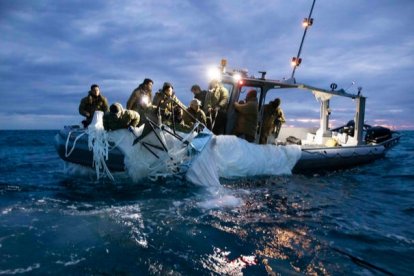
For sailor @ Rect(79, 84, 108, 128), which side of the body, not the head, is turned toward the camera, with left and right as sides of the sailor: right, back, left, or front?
front

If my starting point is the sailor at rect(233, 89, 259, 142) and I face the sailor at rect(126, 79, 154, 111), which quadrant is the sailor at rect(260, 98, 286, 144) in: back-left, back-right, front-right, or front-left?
back-right

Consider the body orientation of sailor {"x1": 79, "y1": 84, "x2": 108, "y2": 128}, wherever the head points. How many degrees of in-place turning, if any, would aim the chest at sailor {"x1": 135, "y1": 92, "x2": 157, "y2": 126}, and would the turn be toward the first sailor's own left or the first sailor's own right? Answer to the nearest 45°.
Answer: approximately 45° to the first sailor's own left

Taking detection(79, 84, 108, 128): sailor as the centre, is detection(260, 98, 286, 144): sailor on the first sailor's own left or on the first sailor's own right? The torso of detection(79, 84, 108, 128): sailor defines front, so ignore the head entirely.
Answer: on the first sailor's own left

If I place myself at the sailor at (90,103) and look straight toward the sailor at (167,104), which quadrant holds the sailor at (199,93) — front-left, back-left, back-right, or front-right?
front-left

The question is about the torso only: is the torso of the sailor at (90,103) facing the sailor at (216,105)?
no

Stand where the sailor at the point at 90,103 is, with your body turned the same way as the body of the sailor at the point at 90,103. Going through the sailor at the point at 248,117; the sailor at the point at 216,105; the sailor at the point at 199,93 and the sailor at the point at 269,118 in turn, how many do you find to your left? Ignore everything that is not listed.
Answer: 4

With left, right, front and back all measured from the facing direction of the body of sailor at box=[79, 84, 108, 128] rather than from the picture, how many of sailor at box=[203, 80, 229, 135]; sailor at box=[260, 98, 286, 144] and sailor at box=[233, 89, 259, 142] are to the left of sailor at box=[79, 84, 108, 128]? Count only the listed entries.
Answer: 3

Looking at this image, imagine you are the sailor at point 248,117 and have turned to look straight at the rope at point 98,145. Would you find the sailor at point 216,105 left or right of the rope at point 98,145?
right

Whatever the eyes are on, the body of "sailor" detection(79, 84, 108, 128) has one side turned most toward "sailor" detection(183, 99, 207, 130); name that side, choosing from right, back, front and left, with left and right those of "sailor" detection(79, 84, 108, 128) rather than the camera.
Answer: left

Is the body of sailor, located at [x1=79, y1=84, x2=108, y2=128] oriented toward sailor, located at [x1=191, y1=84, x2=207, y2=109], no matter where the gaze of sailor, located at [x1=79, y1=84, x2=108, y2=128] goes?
no

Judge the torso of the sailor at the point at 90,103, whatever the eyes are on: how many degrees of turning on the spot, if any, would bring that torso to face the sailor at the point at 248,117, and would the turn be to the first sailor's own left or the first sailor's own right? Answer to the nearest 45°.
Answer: approximately 90° to the first sailor's own left

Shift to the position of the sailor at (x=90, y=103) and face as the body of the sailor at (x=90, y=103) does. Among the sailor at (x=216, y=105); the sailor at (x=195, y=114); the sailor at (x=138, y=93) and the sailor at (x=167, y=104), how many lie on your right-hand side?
0

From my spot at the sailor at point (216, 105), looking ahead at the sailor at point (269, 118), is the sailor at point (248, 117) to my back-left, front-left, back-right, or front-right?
front-right

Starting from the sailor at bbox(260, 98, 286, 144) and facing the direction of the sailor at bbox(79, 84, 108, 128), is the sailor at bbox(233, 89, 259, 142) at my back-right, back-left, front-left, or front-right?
front-left
